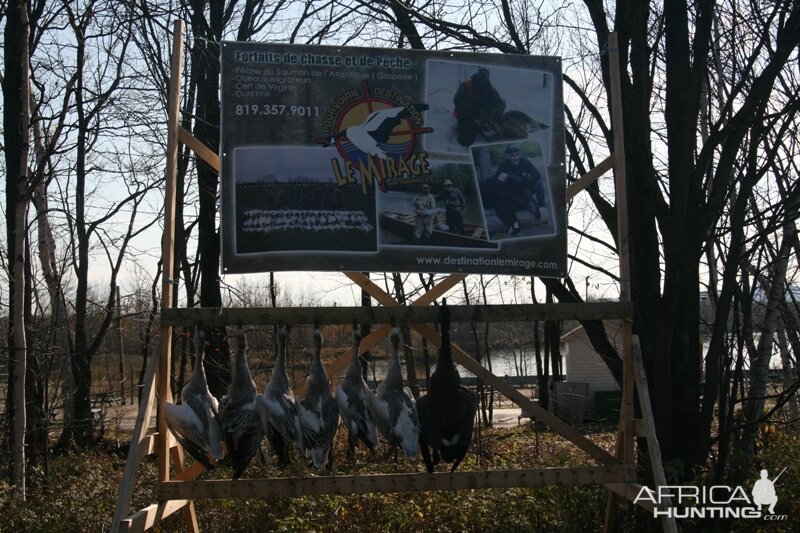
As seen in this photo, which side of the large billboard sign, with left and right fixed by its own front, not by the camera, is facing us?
front

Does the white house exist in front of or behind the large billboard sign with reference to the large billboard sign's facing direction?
behind

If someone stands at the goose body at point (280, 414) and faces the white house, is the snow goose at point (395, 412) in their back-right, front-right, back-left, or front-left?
front-right
